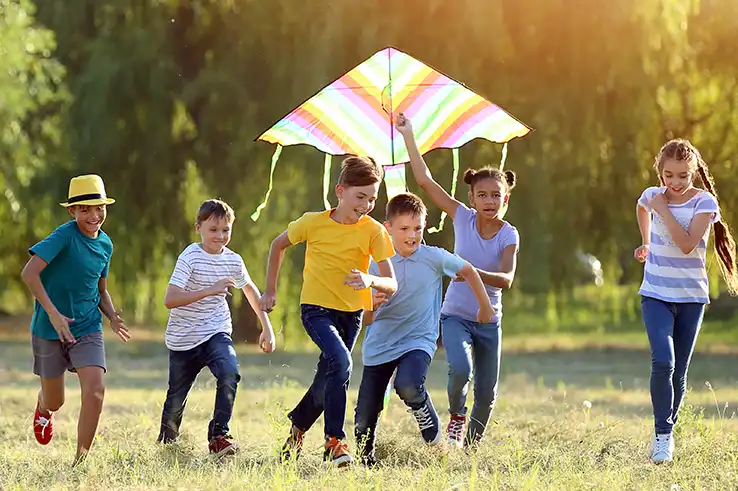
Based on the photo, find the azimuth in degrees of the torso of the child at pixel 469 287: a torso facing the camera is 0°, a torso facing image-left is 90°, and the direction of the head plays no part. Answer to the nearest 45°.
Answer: approximately 0°

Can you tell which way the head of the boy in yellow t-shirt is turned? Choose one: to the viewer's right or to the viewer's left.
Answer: to the viewer's right

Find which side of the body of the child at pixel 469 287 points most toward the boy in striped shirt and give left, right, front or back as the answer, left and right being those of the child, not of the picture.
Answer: right

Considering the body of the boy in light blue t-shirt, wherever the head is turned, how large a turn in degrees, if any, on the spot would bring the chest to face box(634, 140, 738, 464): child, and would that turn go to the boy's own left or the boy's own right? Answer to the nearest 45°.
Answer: approximately 90° to the boy's own left

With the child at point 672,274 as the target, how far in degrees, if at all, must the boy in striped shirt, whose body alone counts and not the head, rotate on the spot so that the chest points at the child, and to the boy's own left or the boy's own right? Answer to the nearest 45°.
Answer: approximately 45° to the boy's own left

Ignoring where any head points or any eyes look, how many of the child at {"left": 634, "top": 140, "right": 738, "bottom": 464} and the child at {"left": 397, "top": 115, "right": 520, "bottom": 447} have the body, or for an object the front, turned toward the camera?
2

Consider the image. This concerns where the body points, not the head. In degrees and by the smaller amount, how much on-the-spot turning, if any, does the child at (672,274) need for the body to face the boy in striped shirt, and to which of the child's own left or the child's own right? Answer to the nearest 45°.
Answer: approximately 90° to the child's own right

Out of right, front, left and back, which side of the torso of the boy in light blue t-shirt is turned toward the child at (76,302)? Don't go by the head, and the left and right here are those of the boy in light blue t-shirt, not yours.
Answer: right

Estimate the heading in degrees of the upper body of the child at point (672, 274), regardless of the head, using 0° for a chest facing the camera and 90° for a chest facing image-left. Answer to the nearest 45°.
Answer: approximately 0°
